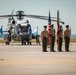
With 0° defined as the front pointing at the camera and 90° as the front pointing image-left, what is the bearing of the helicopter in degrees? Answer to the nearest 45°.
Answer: approximately 315°
